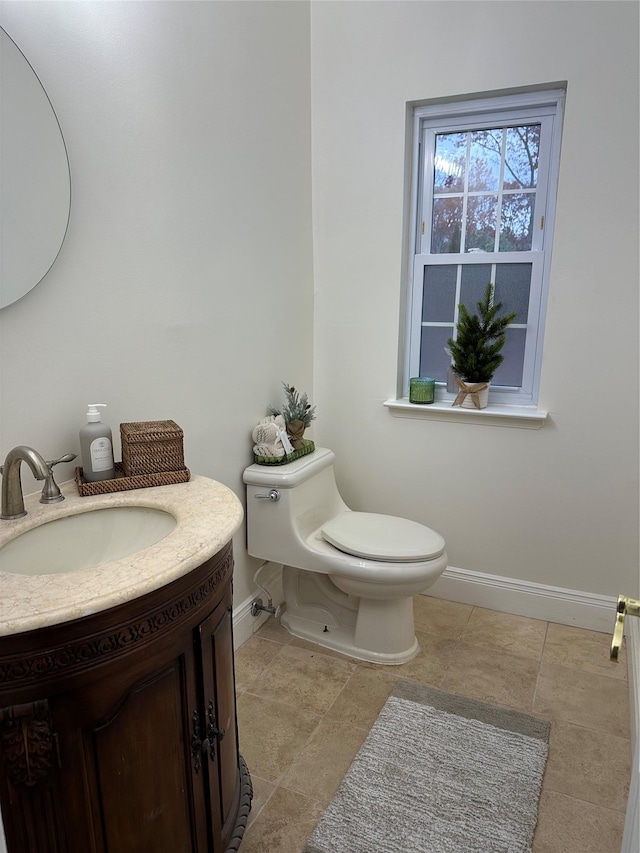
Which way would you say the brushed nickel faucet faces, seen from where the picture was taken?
facing the viewer and to the right of the viewer

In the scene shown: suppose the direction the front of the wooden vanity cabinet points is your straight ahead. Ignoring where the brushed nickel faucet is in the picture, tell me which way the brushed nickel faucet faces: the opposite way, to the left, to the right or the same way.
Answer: the same way

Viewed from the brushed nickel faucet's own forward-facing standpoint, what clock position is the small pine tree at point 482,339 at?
The small pine tree is roughly at 10 o'clock from the brushed nickel faucet.

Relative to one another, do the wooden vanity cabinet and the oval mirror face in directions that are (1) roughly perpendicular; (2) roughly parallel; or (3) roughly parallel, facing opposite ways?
roughly parallel

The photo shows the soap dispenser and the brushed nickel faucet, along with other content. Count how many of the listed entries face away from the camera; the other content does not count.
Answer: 0

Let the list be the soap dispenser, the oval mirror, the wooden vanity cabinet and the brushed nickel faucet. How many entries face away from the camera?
0

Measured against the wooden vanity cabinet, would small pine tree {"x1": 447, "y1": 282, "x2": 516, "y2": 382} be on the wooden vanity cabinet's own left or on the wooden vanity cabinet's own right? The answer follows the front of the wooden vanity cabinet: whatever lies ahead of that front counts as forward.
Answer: on the wooden vanity cabinet's own left
